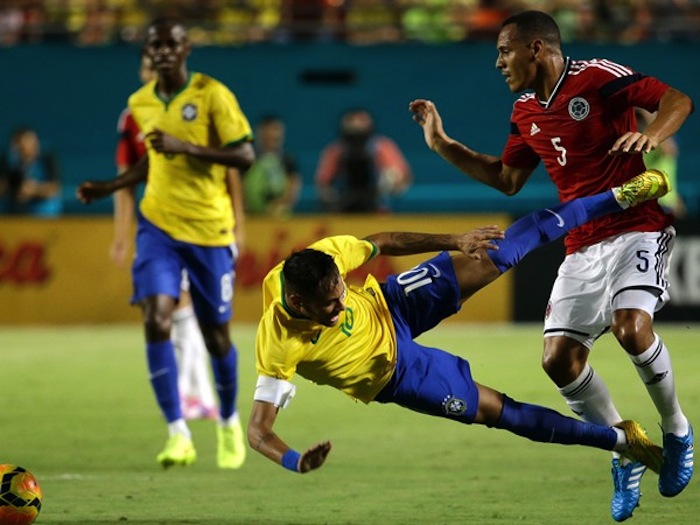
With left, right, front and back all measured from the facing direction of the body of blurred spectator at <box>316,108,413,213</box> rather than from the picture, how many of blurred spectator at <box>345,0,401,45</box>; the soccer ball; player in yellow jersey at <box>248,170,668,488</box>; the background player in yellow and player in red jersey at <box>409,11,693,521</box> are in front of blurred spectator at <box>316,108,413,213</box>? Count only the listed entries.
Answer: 4

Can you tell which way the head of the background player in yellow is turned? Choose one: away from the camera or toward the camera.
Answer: toward the camera

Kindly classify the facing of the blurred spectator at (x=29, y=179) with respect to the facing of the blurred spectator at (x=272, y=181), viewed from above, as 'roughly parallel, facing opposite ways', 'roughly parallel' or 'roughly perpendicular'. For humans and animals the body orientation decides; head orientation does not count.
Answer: roughly parallel

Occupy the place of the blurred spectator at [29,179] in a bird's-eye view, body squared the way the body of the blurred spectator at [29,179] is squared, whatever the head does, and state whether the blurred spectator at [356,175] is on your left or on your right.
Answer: on your left

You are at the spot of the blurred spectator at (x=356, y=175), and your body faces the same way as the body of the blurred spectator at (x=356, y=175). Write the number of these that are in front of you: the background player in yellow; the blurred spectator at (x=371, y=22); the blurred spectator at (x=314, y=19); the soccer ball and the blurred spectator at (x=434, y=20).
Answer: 2

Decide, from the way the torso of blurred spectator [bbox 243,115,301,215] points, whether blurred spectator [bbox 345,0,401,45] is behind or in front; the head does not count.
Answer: behind

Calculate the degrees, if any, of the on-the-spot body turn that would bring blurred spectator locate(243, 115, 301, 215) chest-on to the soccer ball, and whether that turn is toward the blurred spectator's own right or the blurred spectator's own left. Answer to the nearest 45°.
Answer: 0° — they already face it

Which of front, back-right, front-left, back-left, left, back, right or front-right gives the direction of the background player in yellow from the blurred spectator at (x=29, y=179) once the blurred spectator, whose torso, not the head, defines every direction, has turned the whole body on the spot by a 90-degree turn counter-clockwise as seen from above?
right

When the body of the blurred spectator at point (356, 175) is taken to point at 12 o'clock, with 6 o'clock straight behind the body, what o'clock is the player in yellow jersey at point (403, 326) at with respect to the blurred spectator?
The player in yellow jersey is roughly at 12 o'clock from the blurred spectator.

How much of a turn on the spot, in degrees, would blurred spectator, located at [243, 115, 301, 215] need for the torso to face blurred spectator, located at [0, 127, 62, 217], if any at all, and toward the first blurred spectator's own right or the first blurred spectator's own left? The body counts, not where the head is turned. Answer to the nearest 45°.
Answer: approximately 90° to the first blurred spectator's own right

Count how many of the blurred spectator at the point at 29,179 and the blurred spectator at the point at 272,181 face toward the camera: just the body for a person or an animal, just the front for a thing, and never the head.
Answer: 2

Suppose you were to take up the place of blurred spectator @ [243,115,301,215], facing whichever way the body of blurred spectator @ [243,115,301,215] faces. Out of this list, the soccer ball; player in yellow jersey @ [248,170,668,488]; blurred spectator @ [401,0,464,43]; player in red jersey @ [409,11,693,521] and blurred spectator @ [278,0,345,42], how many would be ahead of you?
3

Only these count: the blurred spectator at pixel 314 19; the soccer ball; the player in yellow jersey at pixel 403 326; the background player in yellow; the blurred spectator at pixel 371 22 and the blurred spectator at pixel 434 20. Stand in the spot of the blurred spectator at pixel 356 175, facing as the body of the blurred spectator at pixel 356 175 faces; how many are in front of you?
3

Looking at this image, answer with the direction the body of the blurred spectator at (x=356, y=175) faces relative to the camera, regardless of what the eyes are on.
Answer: toward the camera

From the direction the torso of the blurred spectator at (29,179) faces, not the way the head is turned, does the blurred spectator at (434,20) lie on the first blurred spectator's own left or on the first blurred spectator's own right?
on the first blurred spectator's own left

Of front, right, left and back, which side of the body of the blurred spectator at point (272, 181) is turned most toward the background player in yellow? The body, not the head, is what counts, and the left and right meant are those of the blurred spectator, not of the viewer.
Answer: front

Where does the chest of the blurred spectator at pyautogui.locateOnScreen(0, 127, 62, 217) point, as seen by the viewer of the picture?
toward the camera
